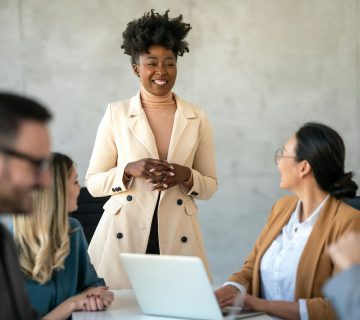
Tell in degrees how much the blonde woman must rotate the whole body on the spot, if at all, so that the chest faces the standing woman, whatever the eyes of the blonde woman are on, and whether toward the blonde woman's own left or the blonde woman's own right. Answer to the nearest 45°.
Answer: approximately 45° to the blonde woman's own left

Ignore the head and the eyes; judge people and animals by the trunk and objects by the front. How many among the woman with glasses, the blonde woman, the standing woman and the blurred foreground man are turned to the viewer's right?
2

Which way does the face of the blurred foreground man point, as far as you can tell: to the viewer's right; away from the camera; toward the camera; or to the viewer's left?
to the viewer's right

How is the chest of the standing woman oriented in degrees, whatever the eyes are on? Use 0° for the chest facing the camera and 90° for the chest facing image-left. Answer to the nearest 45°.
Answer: approximately 0°

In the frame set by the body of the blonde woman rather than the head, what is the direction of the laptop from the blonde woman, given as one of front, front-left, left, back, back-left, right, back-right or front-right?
front-right

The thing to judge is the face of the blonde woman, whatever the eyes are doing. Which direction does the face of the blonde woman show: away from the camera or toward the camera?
away from the camera

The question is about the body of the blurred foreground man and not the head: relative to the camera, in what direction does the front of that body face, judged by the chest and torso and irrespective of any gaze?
to the viewer's right

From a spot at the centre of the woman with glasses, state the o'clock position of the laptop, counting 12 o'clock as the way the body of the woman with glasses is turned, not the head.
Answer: The laptop is roughly at 12 o'clock from the woman with glasses.

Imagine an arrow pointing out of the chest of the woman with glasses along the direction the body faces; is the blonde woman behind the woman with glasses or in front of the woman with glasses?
in front

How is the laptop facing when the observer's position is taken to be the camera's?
facing away from the viewer and to the right of the viewer

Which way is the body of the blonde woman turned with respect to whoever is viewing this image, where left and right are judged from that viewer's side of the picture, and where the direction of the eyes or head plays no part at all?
facing to the right of the viewer

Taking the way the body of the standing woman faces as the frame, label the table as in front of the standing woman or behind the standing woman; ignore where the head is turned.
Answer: in front

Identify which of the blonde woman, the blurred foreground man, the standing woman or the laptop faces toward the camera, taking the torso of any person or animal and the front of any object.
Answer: the standing woman
